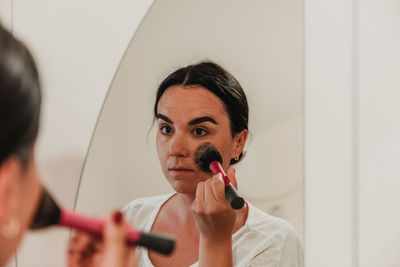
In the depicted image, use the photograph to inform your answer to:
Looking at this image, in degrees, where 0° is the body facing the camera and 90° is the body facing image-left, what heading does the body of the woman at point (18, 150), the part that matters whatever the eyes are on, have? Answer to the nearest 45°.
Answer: approximately 225°
